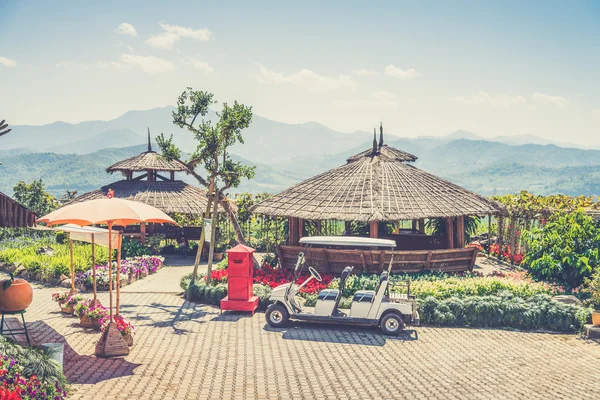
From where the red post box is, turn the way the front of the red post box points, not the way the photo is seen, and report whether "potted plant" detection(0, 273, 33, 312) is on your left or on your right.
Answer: on your right

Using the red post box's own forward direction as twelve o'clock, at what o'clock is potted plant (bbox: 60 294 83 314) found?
The potted plant is roughly at 3 o'clock from the red post box.

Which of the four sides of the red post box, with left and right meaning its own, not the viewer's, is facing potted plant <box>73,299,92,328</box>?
right

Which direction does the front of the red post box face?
toward the camera

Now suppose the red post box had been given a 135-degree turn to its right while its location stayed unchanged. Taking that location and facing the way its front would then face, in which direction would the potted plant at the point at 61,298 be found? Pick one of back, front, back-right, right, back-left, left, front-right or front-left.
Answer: front-left

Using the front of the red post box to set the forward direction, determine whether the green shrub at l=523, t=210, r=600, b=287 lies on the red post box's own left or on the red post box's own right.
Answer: on the red post box's own left

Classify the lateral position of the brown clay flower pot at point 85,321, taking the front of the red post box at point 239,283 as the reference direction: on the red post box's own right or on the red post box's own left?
on the red post box's own right

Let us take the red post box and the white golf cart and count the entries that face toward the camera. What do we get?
1

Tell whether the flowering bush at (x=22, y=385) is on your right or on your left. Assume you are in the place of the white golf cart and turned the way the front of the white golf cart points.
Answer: on your left

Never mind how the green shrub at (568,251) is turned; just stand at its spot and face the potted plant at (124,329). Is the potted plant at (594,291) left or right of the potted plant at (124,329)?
left

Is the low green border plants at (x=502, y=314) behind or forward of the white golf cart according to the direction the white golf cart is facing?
behind

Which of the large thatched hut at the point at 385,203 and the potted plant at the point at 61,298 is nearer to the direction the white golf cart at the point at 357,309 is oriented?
the potted plant

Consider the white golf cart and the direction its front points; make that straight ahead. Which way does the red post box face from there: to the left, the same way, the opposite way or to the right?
to the left

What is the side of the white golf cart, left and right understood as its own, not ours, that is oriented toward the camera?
left

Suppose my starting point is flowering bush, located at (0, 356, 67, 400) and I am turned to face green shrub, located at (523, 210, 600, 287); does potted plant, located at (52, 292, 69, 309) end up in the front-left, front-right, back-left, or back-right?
front-left

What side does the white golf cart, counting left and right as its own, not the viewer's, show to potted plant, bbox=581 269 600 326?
back

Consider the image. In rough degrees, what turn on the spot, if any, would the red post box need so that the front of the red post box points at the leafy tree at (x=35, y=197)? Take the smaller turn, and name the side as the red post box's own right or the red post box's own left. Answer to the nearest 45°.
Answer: approximately 135° to the red post box's own right

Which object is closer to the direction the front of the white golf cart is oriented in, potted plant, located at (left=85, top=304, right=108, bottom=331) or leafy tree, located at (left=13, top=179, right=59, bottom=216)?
the potted plant

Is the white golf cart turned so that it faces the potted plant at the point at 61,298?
yes
